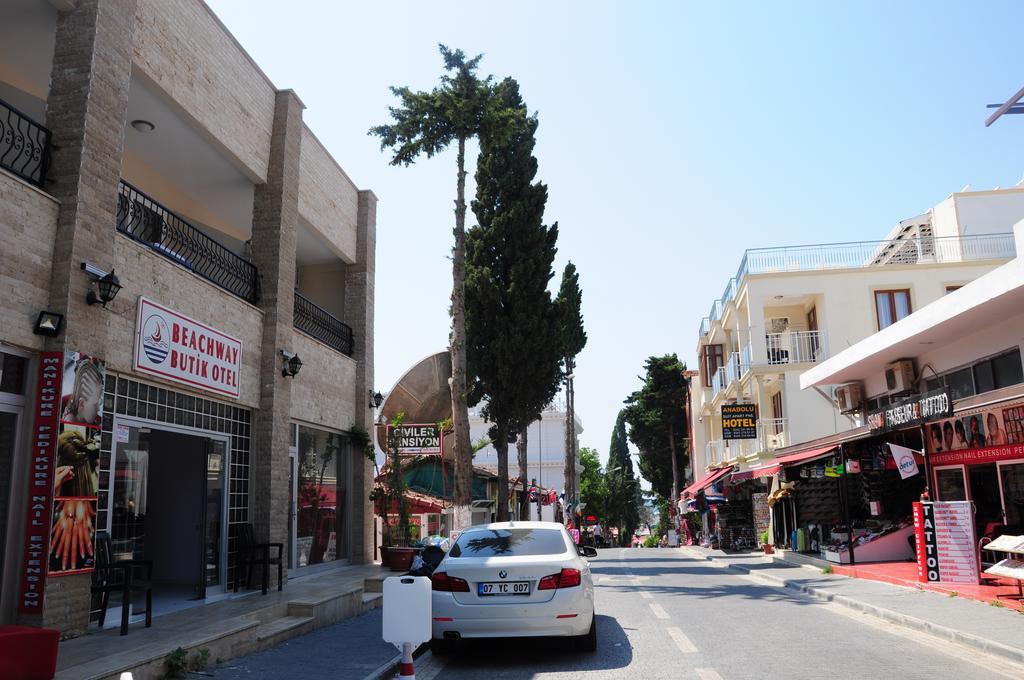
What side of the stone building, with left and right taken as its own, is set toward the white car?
front

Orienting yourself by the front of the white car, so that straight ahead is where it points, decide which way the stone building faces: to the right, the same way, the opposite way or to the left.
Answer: to the right

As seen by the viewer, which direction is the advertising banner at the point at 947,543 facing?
toward the camera

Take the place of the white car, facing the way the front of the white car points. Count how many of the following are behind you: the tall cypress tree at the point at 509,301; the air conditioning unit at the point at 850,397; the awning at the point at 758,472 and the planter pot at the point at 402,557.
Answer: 0

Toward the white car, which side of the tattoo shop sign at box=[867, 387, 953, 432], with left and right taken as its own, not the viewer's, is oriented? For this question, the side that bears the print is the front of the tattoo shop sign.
front

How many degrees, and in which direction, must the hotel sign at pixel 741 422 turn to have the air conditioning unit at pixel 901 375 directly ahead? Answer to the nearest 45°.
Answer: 0° — it already faces it

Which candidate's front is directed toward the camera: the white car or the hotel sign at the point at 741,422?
the hotel sign

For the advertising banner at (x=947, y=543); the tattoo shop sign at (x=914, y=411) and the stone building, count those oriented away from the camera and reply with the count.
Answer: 0

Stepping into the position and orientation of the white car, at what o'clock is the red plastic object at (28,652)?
The red plastic object is roughly at 8 o'clock from the white car.

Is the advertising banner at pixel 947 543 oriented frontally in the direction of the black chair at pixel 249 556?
no

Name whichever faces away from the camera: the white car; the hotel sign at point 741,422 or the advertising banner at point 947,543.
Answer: the white car

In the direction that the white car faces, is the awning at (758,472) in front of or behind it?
in front

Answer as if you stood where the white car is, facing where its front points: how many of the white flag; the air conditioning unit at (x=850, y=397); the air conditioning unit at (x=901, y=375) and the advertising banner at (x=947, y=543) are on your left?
0

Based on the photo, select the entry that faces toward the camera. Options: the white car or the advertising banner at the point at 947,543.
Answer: the advertising banner

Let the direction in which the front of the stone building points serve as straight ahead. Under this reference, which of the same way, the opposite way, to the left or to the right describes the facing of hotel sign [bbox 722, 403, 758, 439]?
to the right

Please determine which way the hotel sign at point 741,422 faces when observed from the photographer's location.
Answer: facing the viewer

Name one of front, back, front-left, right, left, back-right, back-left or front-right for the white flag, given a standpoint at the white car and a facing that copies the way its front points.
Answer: front-right

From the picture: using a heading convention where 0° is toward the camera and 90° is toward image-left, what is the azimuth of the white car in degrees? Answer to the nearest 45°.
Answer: approximately 180°

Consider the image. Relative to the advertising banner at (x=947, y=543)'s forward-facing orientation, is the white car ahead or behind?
ahead
